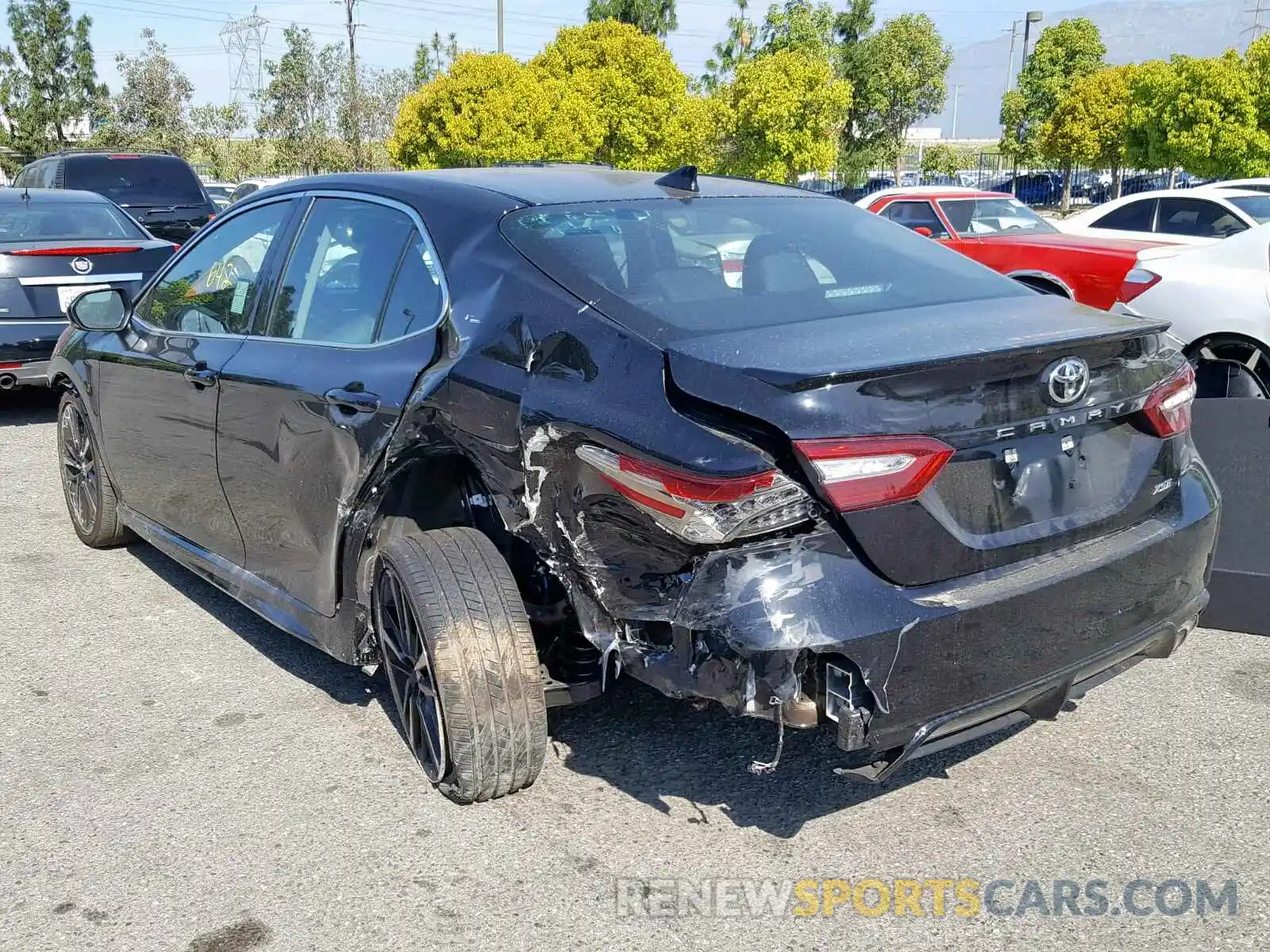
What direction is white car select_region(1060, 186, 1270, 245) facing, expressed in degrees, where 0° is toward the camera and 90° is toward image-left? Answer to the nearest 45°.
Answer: approximately 315°

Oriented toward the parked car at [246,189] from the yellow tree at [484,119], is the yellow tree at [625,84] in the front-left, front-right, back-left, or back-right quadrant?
back-left

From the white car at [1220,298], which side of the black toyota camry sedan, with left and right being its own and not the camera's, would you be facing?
right

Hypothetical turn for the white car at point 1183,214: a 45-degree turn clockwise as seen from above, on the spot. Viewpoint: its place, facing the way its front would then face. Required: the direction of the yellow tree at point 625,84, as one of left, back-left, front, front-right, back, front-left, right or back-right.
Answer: back-right

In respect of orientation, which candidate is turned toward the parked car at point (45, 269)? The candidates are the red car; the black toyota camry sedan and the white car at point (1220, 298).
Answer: the black toyota camry sedan

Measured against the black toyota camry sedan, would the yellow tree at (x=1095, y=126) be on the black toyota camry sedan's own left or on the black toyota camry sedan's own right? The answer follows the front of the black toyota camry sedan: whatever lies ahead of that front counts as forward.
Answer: on the black toyota camry sedan's own right
